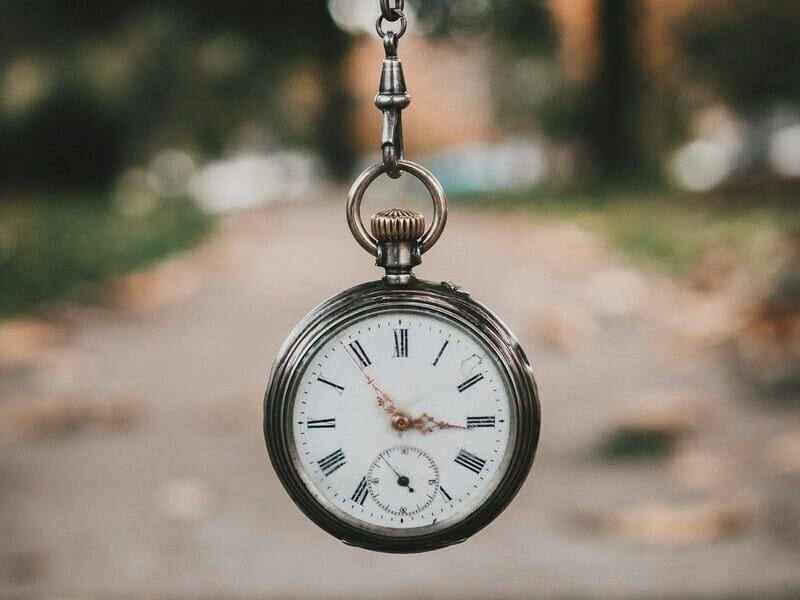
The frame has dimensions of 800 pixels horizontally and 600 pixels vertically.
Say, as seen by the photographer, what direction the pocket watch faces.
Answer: facing the viewer

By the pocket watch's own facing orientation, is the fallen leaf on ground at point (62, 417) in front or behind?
behind

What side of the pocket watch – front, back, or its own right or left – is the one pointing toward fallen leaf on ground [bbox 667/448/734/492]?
back

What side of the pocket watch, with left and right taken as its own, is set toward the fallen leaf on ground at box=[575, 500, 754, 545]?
back
